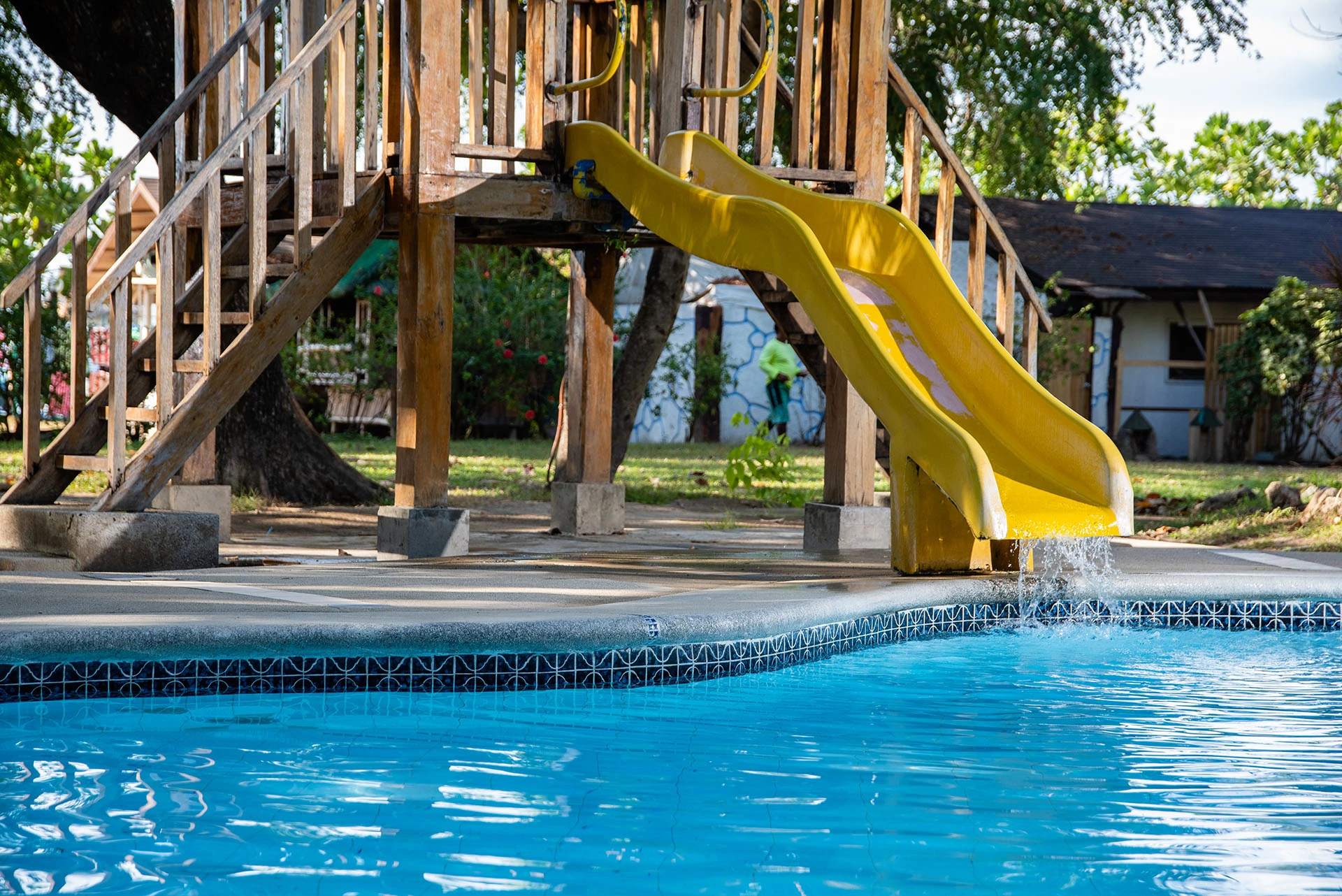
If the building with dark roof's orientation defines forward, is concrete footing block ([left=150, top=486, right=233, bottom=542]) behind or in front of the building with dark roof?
in front

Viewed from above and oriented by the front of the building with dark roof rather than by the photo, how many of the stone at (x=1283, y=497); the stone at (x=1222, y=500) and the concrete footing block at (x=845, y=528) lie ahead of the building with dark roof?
3

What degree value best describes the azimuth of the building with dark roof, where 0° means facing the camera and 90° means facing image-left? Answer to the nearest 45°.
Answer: approximately 0°

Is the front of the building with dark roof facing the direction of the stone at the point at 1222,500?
yes

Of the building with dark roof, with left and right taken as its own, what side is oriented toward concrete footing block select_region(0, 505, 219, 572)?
front

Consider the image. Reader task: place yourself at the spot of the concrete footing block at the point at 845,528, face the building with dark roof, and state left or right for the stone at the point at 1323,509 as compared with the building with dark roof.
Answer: right

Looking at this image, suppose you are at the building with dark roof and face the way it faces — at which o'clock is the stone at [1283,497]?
The stone is roughly at 12 o'clock from the building with dark roof.

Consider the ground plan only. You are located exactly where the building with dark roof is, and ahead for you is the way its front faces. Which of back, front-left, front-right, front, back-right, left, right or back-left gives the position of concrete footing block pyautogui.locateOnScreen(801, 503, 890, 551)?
front

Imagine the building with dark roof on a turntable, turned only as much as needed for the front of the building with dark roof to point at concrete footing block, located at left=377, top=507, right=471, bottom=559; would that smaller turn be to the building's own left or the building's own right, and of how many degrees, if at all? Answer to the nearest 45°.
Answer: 0° — it already faces it

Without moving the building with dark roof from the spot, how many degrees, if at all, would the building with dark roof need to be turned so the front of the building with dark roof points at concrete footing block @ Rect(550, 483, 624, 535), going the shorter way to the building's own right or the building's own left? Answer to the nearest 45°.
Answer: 0° — it already faces it

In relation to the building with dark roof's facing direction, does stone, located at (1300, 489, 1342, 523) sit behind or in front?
in front

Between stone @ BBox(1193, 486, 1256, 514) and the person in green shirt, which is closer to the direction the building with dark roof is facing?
the stone
